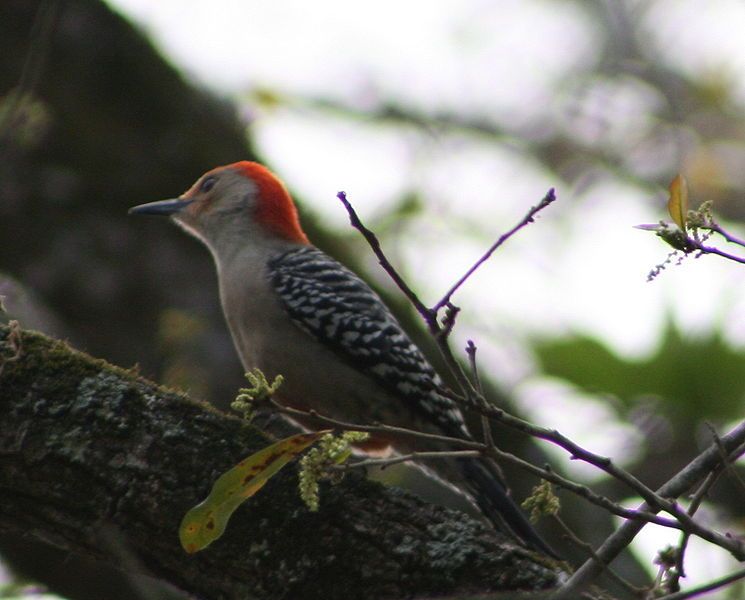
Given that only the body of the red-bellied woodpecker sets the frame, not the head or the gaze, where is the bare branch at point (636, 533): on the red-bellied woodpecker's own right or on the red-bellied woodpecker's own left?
on the red-bellied woodpecker's own left

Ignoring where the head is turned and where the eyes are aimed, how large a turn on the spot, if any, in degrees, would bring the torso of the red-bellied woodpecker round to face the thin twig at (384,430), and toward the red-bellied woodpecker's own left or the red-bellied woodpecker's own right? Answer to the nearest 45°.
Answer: approximately 90° to the red-bellied woodpecker's own left

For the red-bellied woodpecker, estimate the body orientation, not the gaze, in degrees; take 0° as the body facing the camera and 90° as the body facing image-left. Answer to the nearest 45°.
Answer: approximately 90°

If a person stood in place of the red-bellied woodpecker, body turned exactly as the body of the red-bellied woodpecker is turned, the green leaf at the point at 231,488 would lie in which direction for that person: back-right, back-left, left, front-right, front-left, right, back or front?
left
